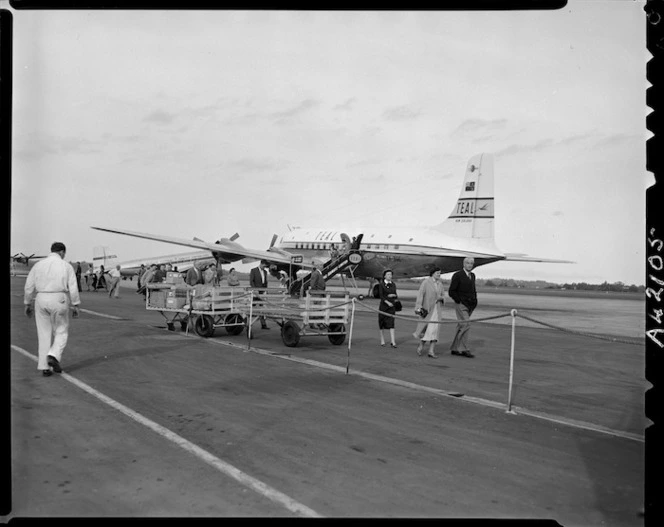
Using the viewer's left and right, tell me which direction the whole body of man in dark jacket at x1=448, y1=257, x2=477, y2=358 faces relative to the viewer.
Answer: facing the viewer and to the right of the viewer

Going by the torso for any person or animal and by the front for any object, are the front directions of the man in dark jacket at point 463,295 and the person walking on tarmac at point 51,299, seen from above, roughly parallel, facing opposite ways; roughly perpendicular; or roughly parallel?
roughly parallel, facing opposite ways

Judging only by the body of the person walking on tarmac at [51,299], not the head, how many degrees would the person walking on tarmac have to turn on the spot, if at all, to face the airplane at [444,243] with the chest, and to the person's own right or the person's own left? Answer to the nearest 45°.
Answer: approximately 45° to the person's own right

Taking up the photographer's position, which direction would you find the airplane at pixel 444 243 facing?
facing away from the viewer and to the left of the viewer

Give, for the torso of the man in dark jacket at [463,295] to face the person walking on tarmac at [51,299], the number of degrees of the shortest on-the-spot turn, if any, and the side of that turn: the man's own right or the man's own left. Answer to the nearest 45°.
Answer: approximately 90° to the man's own right

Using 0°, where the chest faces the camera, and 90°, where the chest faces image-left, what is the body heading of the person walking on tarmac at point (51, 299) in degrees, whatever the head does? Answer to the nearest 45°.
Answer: approximately 180°

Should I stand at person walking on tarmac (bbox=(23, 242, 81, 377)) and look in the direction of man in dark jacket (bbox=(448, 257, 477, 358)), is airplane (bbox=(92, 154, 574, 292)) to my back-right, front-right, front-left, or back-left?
front-left

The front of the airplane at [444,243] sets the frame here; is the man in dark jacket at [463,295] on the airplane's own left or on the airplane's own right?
on the airplane's own left

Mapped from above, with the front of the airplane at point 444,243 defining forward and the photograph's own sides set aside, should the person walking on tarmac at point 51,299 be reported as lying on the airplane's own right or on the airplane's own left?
on the airplane's own left

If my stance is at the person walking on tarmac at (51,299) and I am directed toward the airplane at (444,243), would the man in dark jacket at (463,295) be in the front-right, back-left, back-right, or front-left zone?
front-right

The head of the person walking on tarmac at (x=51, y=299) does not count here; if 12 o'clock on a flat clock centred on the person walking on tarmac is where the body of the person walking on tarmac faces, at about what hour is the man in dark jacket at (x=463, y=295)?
The man in dark jacket is roughly at 3 o'clock from the person walking on tarmac.

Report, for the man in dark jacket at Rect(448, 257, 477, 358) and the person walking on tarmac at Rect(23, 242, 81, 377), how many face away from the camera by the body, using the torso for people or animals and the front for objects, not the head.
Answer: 1

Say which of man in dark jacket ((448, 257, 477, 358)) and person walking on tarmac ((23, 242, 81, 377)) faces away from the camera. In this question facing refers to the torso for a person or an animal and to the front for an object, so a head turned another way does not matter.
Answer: the person walking on tarmac

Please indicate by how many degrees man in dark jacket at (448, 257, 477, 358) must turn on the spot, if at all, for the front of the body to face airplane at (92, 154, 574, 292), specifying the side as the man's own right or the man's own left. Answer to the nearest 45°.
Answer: approximately 135° to the man's own left
